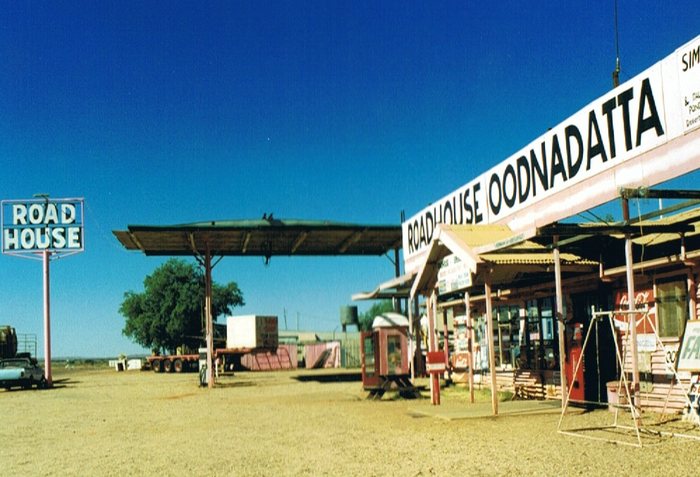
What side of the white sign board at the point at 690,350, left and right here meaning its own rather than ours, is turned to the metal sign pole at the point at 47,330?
right

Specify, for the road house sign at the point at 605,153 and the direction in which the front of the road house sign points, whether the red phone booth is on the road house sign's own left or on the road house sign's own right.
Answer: on the road house sign's own right

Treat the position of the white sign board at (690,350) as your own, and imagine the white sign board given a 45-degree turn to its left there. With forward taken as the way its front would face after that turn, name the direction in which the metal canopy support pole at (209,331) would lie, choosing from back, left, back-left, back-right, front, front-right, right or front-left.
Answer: back-right

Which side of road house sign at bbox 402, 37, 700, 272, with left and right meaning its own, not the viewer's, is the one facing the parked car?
right

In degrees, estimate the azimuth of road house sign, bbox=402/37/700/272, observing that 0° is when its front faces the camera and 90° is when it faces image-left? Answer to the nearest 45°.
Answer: approximately 45°

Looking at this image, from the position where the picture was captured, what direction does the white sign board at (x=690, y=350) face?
facing the viewer and to the left of the viewer

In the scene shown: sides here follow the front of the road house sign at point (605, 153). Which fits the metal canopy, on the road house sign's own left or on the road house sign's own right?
on the road house sign's own right

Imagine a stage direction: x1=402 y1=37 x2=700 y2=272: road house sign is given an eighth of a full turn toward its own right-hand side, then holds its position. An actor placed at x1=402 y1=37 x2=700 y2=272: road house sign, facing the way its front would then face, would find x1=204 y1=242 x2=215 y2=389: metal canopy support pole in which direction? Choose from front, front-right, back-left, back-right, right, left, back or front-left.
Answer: front-right

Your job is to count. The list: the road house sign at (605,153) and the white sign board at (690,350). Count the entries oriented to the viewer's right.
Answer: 0
